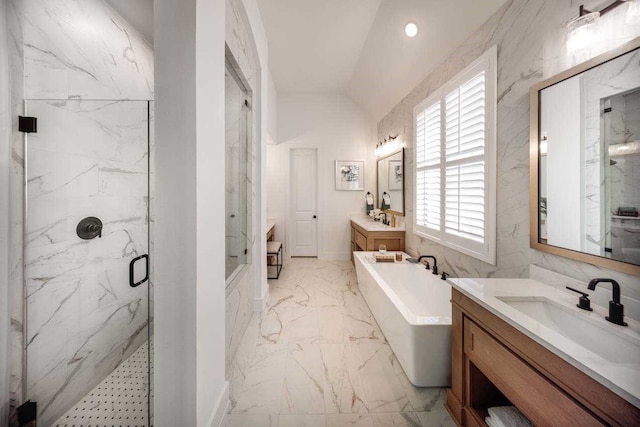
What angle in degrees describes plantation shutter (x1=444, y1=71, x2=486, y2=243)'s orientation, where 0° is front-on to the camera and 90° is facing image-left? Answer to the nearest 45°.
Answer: approximately 45°

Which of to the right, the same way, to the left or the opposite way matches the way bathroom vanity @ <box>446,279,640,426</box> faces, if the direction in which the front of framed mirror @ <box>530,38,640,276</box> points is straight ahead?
the same way

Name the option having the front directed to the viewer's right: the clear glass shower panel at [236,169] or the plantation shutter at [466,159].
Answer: the clear glass shower panel

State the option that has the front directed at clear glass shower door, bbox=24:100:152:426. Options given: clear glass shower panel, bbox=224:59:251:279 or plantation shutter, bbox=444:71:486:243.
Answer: the plantation shutter

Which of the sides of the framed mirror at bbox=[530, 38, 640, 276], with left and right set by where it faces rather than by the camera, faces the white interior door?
right

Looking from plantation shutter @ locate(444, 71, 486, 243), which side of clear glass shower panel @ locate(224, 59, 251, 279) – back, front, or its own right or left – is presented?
front

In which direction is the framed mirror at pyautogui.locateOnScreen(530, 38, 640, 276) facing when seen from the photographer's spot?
facing the viewer and to the left of the viewer

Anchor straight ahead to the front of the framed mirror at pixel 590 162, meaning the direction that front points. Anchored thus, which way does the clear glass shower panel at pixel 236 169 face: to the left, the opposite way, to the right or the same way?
the opposite way

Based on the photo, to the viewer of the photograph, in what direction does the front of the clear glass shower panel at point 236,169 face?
facing to the right of the viewer

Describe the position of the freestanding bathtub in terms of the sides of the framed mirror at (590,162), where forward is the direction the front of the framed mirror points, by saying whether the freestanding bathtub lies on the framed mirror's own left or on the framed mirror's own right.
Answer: on the framed mirror's own right

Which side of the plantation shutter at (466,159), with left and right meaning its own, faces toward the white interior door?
right
